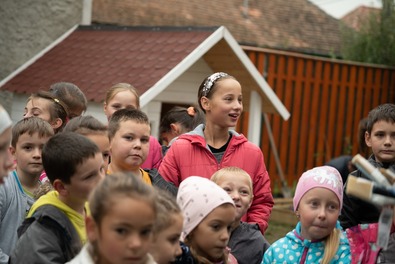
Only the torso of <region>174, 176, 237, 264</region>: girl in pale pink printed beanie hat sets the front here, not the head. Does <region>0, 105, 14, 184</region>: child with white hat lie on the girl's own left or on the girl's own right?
on the girl's own right

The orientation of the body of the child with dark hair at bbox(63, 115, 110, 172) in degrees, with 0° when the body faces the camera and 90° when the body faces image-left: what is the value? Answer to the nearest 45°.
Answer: approximately 315°

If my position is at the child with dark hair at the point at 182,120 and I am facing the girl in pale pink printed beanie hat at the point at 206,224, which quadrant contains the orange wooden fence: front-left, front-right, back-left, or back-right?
back-left

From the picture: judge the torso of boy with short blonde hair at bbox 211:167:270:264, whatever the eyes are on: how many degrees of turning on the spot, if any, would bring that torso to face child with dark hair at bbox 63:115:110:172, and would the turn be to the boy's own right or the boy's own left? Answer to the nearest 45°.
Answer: approximately 90° to the boy's own right

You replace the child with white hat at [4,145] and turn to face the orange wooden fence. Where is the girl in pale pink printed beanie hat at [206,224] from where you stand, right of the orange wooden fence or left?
right

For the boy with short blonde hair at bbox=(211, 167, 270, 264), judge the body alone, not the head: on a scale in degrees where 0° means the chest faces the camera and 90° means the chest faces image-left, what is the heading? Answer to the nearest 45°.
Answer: approximately 0°

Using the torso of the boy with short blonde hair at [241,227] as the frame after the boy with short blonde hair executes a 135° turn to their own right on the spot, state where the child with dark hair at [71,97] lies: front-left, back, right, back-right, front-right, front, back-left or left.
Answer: front

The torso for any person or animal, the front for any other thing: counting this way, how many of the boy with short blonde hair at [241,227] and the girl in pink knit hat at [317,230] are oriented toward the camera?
2
